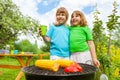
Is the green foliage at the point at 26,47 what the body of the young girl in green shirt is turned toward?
no

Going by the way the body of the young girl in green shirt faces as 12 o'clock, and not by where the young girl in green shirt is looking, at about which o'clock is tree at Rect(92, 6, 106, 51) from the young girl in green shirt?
The tree is roughly at 5 o'clock from the young girl in green shirt.

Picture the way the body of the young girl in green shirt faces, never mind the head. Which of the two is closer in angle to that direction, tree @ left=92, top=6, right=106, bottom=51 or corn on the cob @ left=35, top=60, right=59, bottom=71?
the corn on the cob

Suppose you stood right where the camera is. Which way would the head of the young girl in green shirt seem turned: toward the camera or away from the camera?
toward the camera

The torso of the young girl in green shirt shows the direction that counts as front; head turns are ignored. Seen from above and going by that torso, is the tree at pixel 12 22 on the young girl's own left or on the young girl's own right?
on the young girl's own right

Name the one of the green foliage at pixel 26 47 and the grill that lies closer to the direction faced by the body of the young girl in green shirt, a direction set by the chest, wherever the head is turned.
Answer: the grill

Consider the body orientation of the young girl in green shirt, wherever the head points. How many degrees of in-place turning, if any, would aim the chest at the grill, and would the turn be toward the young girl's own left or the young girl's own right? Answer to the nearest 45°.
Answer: approximately 45° to the young girl's own left

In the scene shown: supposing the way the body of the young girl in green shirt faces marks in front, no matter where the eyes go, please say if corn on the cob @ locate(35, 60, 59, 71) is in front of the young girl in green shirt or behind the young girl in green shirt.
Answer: in front

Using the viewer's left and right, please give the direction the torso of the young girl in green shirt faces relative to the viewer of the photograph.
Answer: facing the viewer and to the left of the viewer
